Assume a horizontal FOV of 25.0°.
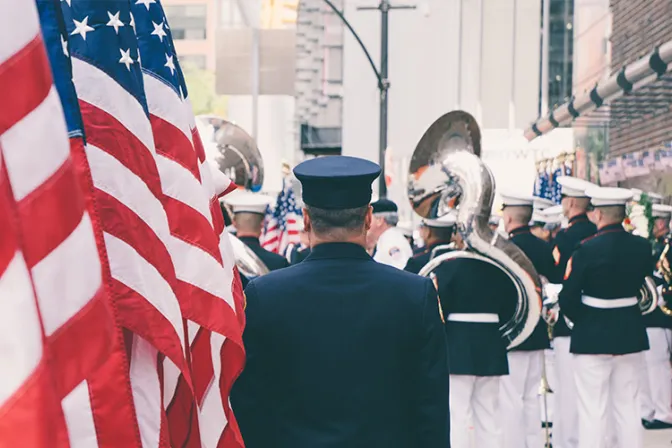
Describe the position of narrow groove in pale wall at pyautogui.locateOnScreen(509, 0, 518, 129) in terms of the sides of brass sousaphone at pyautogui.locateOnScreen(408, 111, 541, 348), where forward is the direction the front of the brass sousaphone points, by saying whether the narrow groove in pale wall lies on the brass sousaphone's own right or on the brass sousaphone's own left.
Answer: on the brass sousaphone's own right

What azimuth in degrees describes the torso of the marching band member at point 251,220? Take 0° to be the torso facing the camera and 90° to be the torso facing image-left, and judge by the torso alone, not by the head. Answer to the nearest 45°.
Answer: approximately 180°

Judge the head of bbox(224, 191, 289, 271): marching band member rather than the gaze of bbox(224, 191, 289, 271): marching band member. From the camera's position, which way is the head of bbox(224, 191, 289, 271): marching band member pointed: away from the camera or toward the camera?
away from the camera

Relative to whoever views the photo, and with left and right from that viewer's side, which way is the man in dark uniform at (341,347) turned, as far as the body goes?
facing away from the viewer

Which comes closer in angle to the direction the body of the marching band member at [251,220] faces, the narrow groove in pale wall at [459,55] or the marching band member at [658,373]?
the narrow groove in pale wall

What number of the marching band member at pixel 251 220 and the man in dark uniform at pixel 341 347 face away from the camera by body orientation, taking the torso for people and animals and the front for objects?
2

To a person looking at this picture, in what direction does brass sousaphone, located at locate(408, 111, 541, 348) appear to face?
facing away from the viewer and to the left of the viewer
